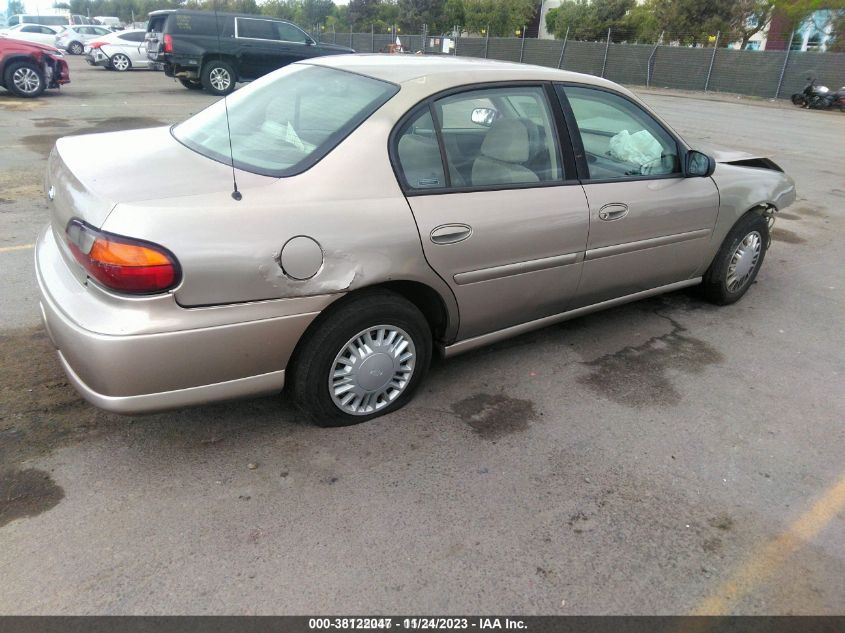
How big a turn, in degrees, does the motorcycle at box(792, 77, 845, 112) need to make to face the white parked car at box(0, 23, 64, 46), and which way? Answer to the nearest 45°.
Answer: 0° — it already faces it

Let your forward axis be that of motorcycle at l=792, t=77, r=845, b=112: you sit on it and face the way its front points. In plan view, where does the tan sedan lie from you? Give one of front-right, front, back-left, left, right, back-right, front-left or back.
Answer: left

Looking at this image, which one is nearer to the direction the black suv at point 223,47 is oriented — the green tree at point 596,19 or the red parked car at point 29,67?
the green tree

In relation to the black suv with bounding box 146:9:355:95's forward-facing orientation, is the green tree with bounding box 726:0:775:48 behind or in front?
in front

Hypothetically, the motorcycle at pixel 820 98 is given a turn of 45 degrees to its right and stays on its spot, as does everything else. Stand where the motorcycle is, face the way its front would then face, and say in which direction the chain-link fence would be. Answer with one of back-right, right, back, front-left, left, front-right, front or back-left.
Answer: front

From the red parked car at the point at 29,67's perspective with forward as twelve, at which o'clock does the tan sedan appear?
The tan sedan is roughly at 3 o'clock from the red parked car.

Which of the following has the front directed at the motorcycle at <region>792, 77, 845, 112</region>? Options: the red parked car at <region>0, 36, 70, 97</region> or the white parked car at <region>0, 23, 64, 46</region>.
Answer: the red parked car

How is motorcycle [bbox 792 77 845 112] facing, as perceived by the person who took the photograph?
facing to the left of the viewer

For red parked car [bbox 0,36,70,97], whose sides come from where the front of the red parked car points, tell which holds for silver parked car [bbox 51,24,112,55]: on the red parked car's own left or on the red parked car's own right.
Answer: on the red parked car's own left

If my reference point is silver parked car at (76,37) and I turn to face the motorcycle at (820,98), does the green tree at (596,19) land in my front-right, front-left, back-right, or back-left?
front-left

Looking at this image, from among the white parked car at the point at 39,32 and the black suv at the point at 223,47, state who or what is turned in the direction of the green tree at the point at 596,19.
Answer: the black suv

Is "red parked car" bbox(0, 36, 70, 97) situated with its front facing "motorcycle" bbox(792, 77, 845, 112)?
yes

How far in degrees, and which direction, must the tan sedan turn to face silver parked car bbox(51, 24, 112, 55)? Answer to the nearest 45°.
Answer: approximately 90° to its left

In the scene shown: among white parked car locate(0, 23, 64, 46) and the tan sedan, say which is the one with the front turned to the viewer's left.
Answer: the white parked car

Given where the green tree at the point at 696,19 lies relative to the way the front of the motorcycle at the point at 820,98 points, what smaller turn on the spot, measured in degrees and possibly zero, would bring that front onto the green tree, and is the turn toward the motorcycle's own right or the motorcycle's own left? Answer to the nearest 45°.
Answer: approximately 45° to the motorcycle's own right

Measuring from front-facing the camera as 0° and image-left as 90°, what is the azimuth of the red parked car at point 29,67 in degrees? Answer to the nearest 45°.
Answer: approximately 270°

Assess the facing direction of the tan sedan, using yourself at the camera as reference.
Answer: facing away from the viewer and to the right of the viewer
